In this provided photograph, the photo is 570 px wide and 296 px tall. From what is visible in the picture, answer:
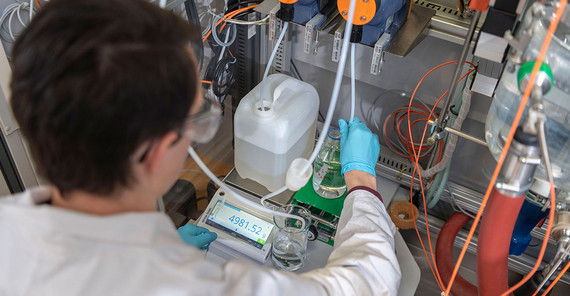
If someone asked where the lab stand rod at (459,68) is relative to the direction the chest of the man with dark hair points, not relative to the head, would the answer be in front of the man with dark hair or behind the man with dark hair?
in front

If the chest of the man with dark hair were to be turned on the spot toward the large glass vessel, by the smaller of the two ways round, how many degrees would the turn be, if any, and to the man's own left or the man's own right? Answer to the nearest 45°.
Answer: approximately 45° to the man's own right

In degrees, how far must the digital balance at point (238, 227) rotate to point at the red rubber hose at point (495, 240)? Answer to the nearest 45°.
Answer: approximately 90° to its left

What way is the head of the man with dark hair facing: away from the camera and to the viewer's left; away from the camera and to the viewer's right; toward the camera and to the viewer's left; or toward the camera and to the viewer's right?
away from the camera and to the viewer's right

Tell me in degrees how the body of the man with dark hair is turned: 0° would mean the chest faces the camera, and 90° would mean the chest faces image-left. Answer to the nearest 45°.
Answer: approximately 225°

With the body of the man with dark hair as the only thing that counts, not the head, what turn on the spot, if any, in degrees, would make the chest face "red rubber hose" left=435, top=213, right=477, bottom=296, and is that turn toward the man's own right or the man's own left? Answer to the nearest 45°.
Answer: approximately 45° to the man's own right

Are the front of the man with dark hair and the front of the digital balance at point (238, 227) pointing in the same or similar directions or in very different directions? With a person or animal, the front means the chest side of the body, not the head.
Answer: very different directions

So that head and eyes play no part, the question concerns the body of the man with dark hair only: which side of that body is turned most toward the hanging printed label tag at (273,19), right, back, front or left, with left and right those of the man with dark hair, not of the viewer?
front

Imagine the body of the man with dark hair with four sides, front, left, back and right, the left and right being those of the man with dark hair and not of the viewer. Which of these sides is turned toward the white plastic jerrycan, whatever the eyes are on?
front

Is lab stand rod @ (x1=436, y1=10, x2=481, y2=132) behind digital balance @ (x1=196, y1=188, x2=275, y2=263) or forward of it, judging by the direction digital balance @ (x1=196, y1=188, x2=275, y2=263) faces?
behind
